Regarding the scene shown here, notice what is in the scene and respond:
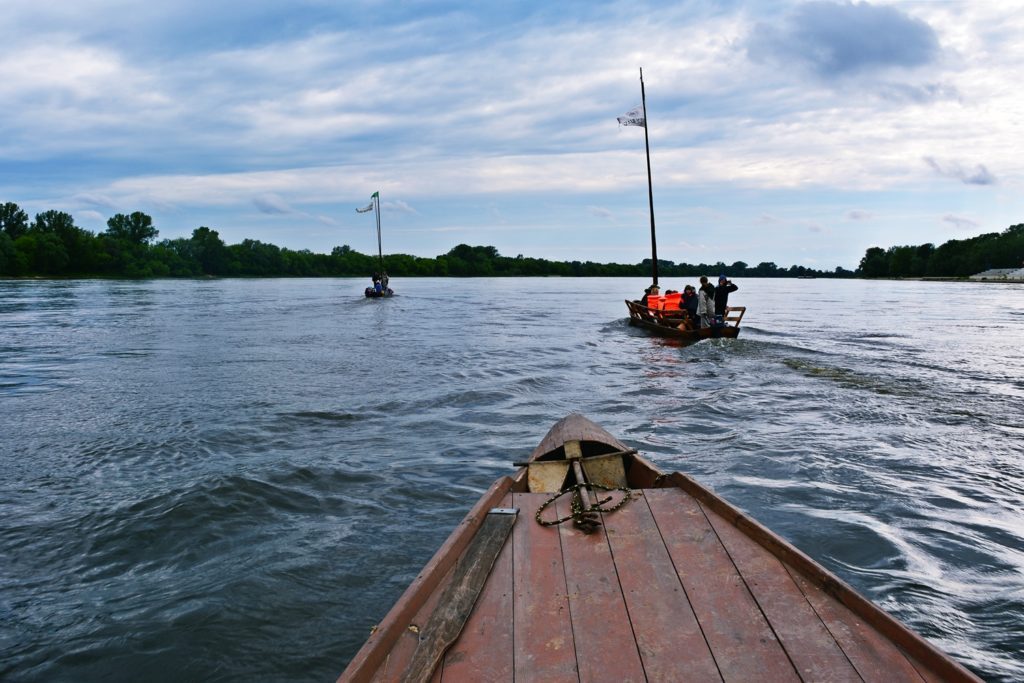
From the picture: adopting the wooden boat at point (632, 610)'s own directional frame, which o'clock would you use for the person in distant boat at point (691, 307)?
The person in distant boat is roughly at 12 o'clock from the wooden boat.

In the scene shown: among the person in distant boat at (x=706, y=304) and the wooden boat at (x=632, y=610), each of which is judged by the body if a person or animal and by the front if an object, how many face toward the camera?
0

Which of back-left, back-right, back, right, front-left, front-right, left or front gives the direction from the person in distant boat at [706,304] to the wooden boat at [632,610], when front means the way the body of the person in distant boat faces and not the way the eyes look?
back-left

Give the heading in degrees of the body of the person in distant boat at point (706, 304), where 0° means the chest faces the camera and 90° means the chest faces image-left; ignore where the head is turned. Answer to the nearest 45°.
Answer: approximately 135°

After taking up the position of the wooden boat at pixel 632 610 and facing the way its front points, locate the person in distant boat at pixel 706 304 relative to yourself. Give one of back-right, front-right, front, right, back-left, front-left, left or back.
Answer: front

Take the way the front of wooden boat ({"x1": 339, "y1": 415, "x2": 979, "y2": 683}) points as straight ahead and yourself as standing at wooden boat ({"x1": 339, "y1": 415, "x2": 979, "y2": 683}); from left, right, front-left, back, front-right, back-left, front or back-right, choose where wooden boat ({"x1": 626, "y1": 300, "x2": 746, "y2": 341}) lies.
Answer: front

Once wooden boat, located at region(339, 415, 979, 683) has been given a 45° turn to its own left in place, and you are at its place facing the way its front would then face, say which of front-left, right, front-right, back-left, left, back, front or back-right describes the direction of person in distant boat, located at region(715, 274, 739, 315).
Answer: front-right

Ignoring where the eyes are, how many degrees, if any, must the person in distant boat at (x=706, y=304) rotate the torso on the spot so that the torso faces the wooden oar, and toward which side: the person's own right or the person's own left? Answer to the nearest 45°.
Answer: approximately 135° to the person's own left

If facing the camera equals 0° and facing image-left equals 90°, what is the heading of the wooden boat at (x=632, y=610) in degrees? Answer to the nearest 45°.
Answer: approximately 180°
